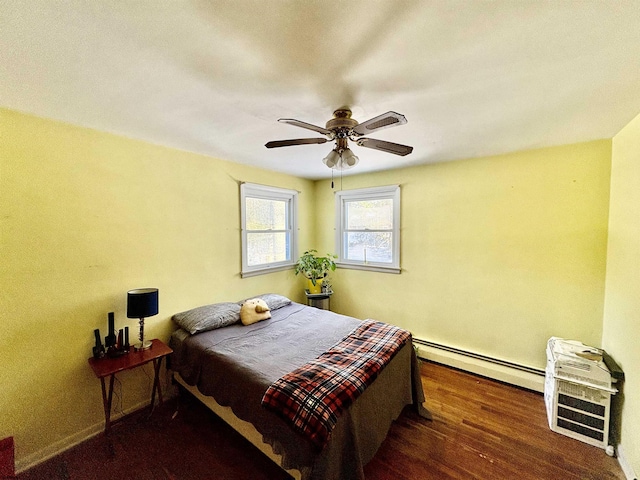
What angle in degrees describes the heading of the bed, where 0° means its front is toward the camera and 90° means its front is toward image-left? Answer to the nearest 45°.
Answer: approximately 315°

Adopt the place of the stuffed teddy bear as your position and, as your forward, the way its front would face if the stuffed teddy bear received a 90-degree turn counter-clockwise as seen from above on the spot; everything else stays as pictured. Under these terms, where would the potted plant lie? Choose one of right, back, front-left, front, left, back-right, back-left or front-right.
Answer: front

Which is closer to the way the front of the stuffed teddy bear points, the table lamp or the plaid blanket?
the plaid blanket

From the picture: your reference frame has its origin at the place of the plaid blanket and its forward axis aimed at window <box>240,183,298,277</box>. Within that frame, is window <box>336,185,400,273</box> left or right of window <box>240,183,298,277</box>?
right

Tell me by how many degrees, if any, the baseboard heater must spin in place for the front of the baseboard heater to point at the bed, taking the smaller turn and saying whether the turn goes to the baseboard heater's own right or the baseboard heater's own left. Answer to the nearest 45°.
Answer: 0° — it already faces it

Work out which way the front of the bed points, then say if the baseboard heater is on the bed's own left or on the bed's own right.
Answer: on the bed's own left
